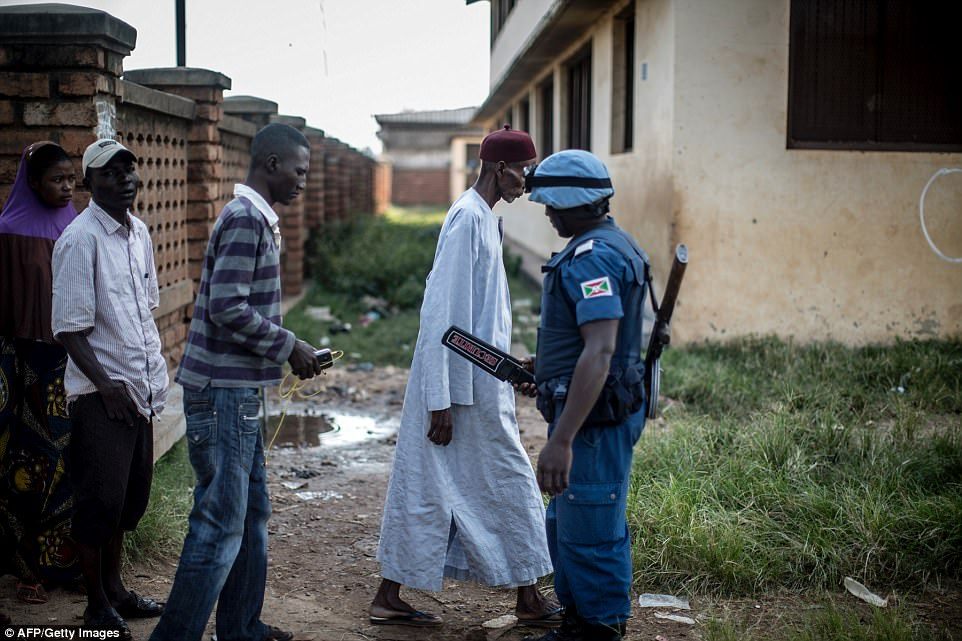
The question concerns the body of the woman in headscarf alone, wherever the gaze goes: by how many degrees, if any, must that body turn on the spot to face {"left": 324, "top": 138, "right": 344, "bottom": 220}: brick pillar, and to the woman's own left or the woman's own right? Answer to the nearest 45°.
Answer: approximately 135° to the woman's own left

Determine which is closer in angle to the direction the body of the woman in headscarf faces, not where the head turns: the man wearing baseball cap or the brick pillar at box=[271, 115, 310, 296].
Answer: the man wearing baseball cap

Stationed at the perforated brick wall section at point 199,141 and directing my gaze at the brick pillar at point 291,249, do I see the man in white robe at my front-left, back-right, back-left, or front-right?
back-right

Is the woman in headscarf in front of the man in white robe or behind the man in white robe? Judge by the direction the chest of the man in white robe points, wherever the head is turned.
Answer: behind

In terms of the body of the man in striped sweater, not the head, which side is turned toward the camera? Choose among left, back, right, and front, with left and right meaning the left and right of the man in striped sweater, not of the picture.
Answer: right

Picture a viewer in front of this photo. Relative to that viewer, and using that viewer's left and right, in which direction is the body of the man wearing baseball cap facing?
facing the viewer and to the right of the viewer

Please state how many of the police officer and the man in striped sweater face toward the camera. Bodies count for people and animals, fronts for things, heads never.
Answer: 0

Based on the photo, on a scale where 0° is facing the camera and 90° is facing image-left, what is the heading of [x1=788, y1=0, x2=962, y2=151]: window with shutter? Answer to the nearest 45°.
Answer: approximately 0°

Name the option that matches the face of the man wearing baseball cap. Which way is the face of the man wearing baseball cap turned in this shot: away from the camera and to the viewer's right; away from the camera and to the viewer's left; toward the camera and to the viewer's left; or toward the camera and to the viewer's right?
toward the camera and to the viewer's right

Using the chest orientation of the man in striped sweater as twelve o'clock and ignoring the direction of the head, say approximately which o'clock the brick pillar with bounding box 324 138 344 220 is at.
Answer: The brick pillar is roughly at 9 o'clock from the man in striped sweater.

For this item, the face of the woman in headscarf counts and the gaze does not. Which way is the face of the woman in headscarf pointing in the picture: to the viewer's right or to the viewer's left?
to the viewer's right

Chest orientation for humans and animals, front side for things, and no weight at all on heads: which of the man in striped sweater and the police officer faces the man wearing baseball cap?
the police officer

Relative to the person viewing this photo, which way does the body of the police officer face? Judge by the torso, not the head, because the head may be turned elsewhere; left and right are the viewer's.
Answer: facing to the left of the viewer

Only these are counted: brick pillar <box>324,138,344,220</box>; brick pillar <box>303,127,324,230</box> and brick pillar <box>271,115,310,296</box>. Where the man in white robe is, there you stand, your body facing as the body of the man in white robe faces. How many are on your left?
3

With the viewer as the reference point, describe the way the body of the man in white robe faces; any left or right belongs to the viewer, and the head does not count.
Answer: facing to the right of the viewer

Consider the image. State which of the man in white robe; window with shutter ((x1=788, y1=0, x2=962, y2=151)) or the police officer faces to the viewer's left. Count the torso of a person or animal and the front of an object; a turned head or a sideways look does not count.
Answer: the police officer
